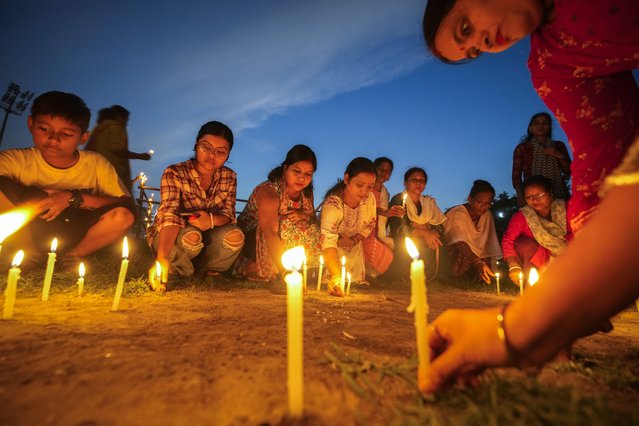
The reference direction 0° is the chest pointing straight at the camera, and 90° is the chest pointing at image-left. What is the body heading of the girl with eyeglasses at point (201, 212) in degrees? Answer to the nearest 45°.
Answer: approximately 0°

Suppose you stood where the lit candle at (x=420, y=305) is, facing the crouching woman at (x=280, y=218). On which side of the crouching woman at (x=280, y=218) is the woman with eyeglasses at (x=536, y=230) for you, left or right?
right

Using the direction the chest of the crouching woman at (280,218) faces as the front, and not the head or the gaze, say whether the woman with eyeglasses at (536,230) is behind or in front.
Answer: in front

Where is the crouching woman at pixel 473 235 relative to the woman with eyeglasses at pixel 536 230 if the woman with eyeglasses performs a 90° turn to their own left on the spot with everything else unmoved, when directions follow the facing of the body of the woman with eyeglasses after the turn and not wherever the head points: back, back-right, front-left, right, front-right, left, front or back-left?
back

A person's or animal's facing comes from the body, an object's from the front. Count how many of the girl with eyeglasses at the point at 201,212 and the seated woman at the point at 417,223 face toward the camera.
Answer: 2

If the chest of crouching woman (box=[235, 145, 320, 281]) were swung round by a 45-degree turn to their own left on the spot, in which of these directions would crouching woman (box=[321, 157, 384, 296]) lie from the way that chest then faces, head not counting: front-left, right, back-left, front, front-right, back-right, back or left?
front

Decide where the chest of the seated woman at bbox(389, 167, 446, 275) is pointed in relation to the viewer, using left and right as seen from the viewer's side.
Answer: facing the viewer

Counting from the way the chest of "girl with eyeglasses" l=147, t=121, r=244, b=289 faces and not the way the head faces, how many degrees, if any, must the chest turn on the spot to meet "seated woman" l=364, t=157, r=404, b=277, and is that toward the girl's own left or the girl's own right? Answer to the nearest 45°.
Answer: approximately 90° to the girl's own left

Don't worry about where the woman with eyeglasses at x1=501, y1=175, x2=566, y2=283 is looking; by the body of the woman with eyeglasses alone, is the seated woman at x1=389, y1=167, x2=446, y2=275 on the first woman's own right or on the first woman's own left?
on the first woman's own right

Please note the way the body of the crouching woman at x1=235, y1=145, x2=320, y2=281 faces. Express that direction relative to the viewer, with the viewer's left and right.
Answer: facing the viewer and to the right of the viewer

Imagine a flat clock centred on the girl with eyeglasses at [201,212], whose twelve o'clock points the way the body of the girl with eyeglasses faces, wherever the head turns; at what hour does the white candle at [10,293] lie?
The white candle is roughly at 1 o'clock from the girl with eyeglasses.

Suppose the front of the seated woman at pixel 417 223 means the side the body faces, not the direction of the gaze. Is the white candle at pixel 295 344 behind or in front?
in front

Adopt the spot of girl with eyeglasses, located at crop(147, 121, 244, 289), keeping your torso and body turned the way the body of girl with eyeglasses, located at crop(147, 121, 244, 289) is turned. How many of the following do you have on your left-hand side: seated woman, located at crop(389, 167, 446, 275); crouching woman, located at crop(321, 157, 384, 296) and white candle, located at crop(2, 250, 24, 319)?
2

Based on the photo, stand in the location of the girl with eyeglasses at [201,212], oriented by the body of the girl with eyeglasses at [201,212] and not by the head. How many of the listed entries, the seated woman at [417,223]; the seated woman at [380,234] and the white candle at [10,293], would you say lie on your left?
2

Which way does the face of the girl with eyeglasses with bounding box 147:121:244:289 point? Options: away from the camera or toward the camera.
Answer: toward the camera

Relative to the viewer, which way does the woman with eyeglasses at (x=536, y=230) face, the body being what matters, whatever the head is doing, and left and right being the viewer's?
facing the viewer and to the left of the viewer
